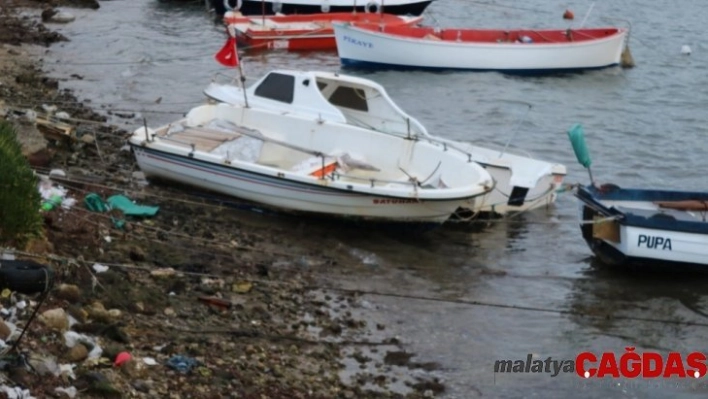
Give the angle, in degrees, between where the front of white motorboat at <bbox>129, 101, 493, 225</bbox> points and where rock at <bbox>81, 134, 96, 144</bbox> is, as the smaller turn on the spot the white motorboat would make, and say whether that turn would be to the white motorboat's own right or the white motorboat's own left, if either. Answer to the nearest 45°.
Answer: approximately 180°

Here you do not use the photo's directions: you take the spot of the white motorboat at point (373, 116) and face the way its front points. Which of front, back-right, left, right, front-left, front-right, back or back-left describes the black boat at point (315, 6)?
front-right

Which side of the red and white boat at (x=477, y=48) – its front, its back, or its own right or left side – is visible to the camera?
left

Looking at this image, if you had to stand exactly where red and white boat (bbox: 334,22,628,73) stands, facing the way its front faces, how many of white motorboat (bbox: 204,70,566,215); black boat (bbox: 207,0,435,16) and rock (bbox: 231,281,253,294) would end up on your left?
2
